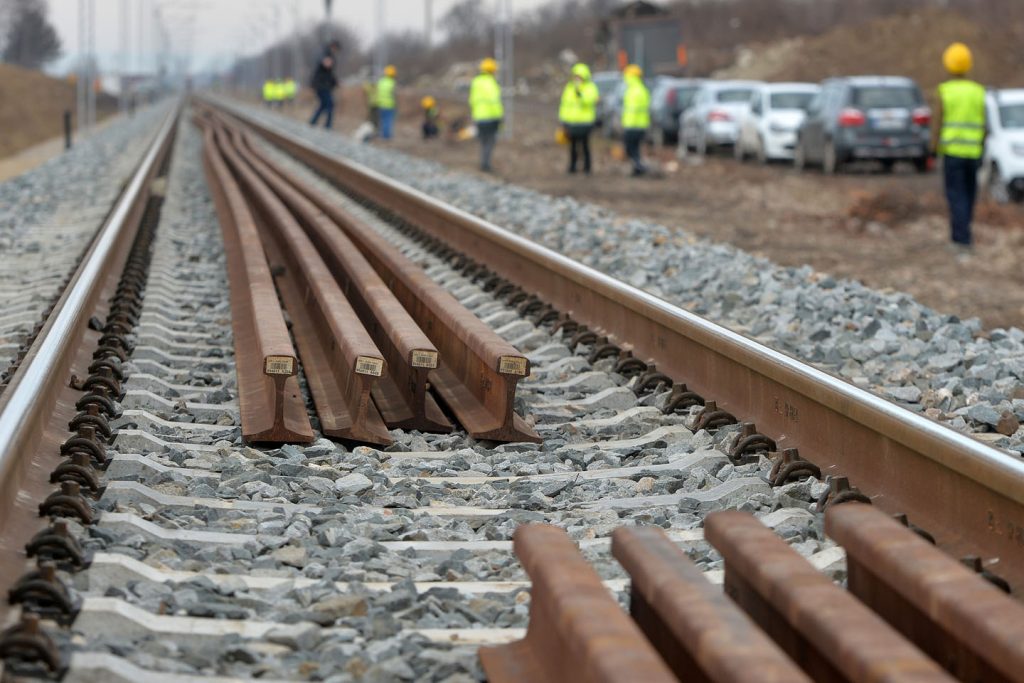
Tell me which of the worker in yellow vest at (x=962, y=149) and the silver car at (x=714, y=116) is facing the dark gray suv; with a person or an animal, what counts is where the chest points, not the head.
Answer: the worker in yellow vest

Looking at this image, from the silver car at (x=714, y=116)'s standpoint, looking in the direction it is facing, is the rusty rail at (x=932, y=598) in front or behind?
behind

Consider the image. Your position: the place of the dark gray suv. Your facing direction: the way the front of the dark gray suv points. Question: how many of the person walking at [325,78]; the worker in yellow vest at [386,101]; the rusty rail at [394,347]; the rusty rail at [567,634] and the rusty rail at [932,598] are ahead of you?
2

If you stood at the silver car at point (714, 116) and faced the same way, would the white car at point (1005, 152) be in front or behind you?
behind

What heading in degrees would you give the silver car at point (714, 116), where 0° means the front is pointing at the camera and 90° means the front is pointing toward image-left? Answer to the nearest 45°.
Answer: approximately 135°

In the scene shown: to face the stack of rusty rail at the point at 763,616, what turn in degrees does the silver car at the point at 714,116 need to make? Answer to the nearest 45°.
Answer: approximately 135° to its left

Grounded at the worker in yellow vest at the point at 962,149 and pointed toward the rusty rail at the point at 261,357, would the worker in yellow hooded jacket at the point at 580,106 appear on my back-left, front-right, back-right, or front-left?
back-right

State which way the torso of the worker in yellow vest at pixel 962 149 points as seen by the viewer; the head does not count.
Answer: away from the camera

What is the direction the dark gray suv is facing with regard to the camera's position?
facing away from the viewer and to the left of the viewer

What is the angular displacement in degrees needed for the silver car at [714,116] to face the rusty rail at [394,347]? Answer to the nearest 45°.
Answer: approximately 135° to its left

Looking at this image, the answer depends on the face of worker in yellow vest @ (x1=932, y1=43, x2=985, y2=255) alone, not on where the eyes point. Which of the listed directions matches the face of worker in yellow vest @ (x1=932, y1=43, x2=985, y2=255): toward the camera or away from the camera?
away from the camera

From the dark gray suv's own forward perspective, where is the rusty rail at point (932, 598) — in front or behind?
behind
